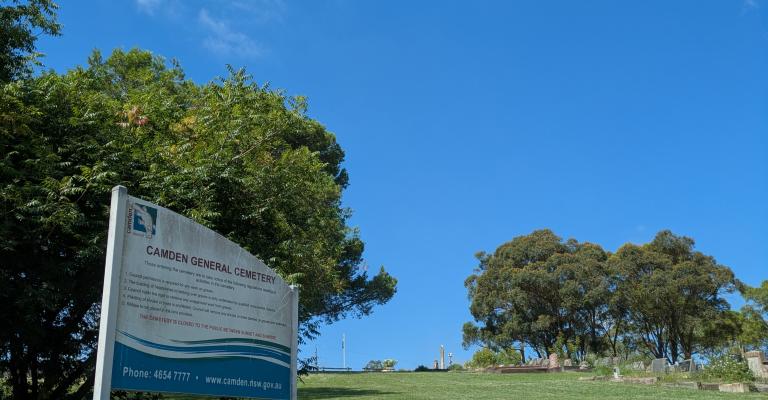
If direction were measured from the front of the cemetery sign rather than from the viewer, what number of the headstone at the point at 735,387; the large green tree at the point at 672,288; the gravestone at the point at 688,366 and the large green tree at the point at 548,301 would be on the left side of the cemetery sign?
4

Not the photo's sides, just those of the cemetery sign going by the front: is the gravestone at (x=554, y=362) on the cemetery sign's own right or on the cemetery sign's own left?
on the cemetery sign's own left

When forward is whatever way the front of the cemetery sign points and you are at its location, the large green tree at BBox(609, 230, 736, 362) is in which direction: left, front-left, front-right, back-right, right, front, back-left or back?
left

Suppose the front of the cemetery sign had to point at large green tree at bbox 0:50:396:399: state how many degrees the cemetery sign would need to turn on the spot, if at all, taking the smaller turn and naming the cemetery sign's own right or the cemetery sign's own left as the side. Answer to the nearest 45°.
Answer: approximately 135° to the cemetery sign's own left

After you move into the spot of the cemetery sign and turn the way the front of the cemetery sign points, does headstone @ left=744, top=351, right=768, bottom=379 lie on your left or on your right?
on your left

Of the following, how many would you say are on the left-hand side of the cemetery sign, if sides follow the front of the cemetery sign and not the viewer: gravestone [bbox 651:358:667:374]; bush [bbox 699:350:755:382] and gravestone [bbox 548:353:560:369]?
3

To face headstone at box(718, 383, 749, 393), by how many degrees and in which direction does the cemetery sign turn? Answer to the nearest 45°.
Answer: approximately 90° to its left

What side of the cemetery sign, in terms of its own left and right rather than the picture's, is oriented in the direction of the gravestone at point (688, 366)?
left

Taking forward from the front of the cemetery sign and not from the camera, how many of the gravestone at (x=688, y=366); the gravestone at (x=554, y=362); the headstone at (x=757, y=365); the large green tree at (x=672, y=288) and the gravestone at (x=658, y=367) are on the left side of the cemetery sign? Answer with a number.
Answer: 5

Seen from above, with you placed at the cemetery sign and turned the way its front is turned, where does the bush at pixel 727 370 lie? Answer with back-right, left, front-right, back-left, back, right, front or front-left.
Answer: left

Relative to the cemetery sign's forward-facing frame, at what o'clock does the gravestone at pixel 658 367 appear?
The gravestone is roughly at 9 o'clock from the cemetery sign.

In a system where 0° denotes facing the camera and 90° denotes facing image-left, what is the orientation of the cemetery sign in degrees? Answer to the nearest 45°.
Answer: approximately 315°
